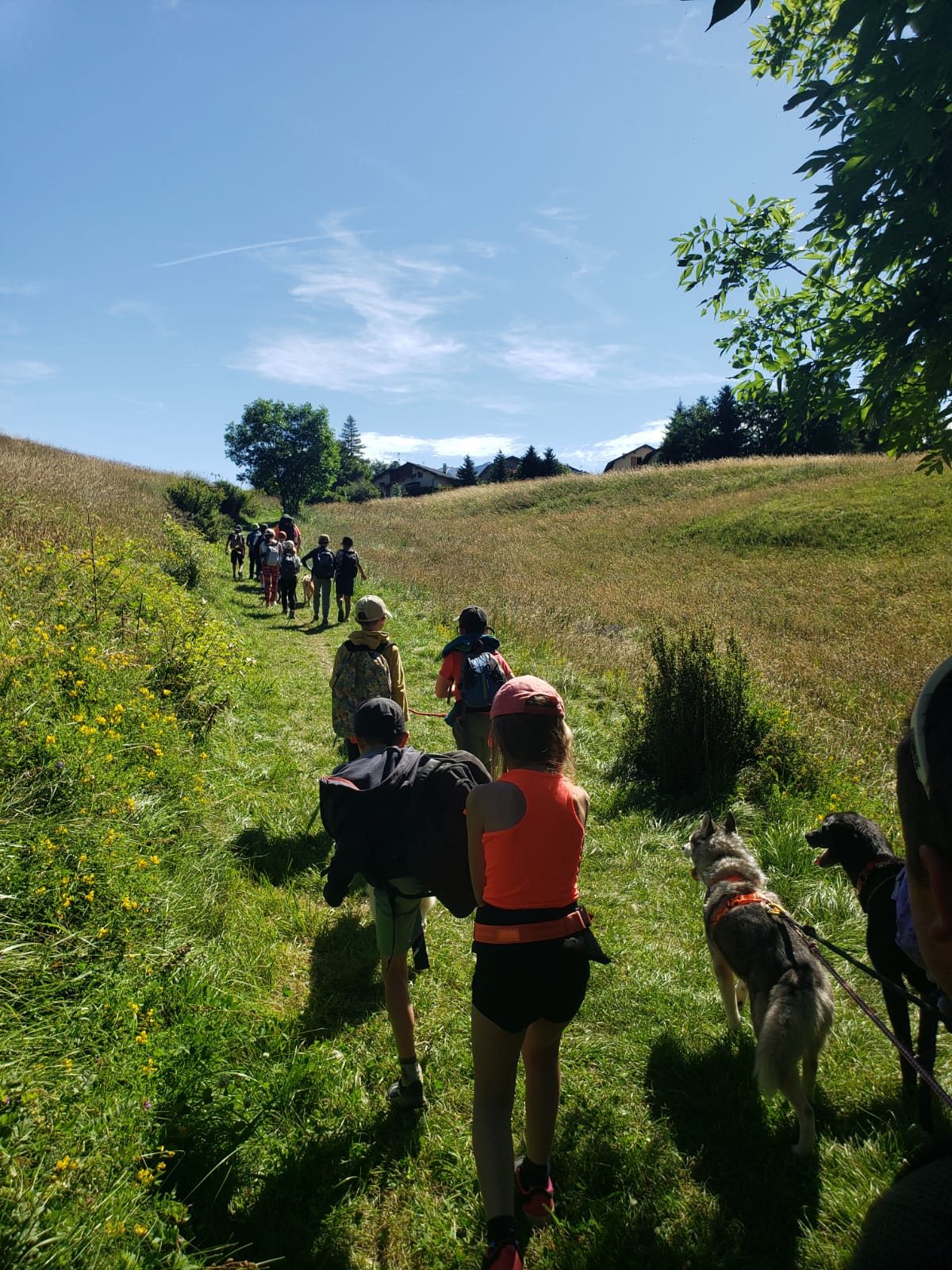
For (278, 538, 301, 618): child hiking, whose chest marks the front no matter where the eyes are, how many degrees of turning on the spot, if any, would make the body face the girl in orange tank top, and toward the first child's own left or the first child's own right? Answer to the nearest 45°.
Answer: approximately 180°

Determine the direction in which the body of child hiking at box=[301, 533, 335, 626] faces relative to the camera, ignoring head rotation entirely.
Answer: away from the camera

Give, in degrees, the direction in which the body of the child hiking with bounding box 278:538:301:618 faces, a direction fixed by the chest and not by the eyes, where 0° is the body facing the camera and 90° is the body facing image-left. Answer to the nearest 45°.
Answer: approximately 180°

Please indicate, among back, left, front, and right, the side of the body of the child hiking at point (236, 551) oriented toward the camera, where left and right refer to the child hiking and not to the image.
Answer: back

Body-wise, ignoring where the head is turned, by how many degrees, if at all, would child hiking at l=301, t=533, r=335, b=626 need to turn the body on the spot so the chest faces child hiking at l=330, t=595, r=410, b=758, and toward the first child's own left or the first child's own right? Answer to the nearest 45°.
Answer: approximately 180°

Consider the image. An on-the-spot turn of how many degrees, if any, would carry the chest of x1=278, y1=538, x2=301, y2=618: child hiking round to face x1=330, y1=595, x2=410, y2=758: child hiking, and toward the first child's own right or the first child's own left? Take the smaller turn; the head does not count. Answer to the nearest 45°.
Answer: approximately 180°

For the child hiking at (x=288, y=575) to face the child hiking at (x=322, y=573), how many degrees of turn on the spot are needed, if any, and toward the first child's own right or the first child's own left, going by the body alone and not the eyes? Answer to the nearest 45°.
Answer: approximately 135° to the first child's own right

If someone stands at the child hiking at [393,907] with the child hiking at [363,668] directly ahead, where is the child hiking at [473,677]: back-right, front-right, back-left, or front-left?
front-right

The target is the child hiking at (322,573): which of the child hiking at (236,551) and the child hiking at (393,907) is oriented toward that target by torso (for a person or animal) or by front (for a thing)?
the child hiking at (393,907)

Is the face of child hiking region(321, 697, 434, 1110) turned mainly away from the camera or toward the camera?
away from the camera

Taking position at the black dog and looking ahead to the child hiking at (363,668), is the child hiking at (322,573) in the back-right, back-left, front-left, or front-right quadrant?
front-right

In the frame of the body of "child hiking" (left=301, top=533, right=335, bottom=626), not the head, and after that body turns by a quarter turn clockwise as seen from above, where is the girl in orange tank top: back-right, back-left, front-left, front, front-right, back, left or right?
right

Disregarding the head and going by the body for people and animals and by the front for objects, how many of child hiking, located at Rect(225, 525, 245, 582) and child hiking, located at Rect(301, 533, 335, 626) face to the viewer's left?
0

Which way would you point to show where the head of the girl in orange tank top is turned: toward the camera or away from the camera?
away from the camera

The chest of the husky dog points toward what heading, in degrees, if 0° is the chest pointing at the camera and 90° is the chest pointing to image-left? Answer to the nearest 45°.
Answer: approximately 135°

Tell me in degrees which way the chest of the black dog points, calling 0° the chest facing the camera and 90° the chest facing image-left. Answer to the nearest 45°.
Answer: approximately 90°

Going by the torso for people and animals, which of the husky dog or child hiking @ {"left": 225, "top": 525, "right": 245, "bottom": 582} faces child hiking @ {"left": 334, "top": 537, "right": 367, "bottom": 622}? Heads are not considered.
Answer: the husky dog

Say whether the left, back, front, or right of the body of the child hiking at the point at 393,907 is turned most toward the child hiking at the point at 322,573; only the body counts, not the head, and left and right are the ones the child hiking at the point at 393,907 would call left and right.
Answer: front

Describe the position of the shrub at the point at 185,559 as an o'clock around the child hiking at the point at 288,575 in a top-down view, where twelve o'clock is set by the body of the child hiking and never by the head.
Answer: The shrub is roughly at 9 o'clock from the child hiking.

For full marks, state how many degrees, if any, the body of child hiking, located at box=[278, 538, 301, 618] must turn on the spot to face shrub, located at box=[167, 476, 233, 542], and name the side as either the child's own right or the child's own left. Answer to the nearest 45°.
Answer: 0° — they already face it

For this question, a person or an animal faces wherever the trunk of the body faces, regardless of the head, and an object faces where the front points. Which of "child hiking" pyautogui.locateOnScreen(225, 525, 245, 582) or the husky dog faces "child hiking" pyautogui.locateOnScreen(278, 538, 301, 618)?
the husky dog
